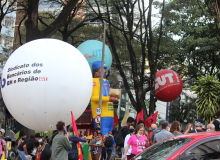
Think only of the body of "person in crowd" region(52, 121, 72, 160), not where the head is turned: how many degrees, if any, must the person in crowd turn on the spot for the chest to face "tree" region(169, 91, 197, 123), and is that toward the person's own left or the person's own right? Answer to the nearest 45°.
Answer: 0° — they already face it

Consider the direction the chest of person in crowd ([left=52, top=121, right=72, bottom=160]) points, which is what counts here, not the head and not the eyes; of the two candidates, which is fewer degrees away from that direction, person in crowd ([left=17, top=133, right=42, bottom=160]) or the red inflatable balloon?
the red inflatable balloon

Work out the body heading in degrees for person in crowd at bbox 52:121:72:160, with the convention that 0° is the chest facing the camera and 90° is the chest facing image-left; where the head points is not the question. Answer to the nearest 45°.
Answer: approximately 225°
